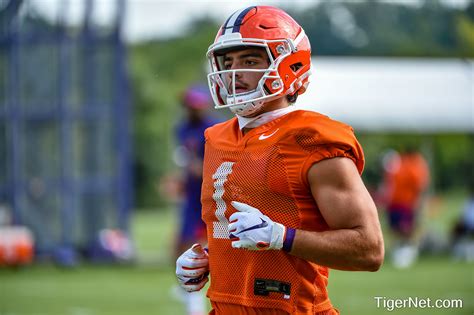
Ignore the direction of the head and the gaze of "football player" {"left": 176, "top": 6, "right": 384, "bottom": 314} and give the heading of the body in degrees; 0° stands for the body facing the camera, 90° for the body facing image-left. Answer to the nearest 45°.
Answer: approximately 45°

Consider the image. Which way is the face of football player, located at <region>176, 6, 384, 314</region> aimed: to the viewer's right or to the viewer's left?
to the viewer's left

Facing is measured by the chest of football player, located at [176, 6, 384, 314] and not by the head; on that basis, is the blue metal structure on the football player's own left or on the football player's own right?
on the football player's own right

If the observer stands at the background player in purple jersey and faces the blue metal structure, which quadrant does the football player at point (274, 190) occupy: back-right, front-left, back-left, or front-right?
back-left

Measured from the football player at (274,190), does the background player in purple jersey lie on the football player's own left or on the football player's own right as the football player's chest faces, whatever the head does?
on the football player's own right
